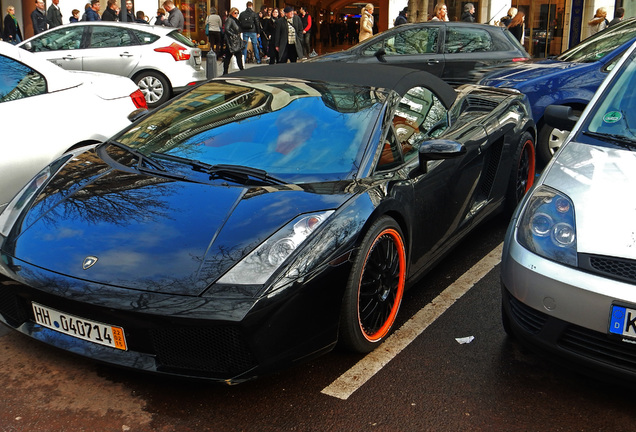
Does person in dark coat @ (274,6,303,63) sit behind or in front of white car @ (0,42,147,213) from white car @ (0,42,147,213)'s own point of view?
behind

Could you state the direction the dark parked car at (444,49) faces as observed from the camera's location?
facing to the left of the viewer

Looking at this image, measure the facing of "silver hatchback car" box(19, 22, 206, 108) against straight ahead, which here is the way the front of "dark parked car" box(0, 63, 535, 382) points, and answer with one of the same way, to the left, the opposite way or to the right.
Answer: to the right

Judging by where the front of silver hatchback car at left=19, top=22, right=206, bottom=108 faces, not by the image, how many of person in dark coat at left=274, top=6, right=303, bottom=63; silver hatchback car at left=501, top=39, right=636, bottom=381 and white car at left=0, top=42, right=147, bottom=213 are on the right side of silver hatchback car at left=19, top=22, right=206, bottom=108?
1

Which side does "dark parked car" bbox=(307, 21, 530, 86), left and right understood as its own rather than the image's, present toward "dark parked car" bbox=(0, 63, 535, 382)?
left

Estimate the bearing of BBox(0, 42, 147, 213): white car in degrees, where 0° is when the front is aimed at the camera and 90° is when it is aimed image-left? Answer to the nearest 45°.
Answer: approximately 45°

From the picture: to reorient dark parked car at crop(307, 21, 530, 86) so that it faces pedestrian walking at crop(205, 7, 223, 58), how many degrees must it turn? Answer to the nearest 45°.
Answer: approximately 45° to its right

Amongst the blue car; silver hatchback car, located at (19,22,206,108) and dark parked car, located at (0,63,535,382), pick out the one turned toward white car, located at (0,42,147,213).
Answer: the blue car

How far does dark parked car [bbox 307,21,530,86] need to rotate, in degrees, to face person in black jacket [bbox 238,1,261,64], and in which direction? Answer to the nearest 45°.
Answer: approximately 45° to its right

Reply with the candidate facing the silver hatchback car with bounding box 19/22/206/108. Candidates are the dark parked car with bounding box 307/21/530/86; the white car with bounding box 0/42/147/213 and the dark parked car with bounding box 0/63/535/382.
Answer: the dark parked car with bounding box 307/21/530/86

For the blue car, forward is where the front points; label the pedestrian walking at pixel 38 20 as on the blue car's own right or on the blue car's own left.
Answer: on the blue car's own right

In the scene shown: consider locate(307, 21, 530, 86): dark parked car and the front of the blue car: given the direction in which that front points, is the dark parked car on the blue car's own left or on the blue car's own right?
on the blue car's own right

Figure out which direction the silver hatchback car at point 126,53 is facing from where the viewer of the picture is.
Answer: facing away from the viewer and to the left of the viewer
